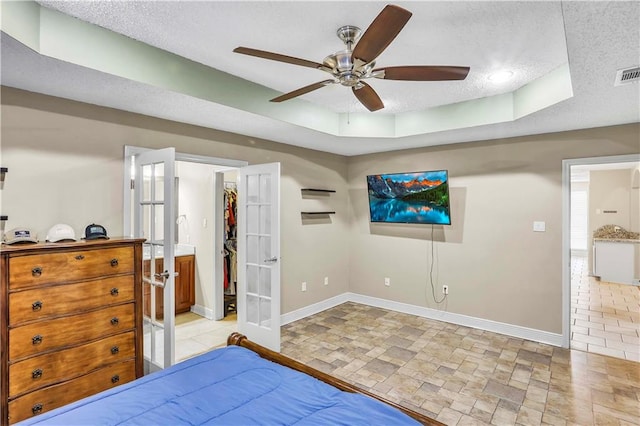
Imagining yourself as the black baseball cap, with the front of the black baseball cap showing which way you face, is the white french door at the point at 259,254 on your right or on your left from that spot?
on your left

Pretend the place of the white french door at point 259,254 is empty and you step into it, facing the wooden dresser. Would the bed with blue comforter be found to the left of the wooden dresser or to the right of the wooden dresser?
left

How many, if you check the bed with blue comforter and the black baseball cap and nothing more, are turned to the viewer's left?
0

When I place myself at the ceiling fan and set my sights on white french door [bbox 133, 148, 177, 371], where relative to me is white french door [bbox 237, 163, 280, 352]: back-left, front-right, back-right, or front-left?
front-right

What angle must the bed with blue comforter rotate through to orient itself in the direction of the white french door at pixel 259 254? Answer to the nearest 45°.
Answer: approximately 45° to its left

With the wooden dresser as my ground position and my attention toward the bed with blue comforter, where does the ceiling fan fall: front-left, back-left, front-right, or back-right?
front-left

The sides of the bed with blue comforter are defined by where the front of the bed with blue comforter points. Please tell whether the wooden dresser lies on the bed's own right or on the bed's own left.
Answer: on the bed's own left

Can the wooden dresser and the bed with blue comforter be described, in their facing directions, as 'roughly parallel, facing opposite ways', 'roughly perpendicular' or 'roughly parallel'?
roughly perpendicular

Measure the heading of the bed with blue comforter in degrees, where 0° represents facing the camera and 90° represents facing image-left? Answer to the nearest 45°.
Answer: approximately 225°

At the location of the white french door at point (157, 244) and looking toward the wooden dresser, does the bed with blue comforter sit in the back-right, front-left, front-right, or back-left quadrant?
front-left

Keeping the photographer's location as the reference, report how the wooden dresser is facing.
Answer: facing the viewer and to the right of the viewer

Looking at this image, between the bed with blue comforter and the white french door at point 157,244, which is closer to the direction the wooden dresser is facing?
the bed with blue comforter
